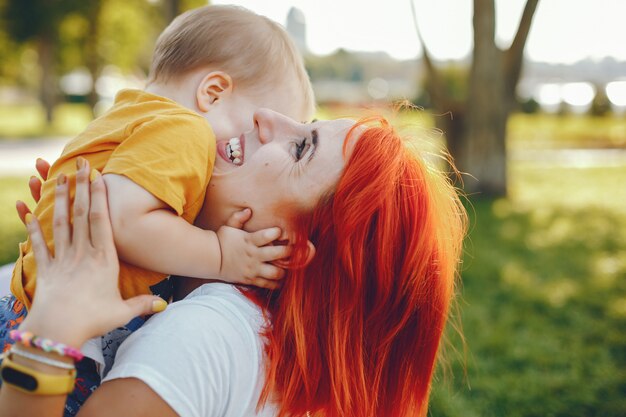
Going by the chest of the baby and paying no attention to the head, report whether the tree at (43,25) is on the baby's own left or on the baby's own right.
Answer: on the baby's own left

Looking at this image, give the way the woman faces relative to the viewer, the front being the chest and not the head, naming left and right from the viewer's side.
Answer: facing to the left of the viewer

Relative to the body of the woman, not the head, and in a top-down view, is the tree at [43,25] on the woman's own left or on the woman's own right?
on the woman's own right

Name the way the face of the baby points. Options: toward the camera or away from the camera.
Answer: away from the camera

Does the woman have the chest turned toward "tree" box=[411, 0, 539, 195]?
no

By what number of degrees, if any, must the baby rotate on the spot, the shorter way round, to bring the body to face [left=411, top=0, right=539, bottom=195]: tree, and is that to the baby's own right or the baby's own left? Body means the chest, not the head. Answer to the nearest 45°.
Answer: approximately 45° to the baby's own left

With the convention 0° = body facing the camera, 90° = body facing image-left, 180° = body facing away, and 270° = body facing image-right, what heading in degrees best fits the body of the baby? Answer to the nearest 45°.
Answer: approximately 270°

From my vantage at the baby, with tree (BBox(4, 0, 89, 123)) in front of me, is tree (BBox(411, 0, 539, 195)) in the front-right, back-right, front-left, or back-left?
front-right
